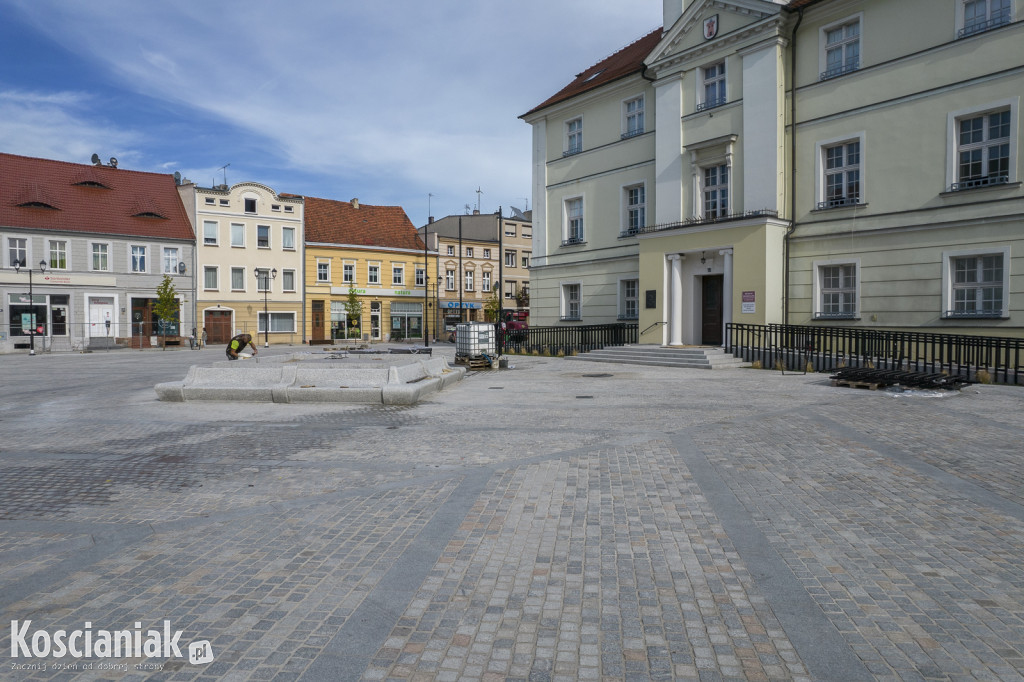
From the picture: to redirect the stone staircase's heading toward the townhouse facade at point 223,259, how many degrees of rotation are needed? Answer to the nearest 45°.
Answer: approximately 90° to its right

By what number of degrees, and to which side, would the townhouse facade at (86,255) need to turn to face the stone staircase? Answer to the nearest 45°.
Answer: approximately 45° to its left

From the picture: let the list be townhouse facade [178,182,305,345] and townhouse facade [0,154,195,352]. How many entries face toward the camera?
2

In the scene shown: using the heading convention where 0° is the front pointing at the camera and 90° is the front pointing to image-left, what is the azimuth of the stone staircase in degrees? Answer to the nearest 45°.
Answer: approximately 45°

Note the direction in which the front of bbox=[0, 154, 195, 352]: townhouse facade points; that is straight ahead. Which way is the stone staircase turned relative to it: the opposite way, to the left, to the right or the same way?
to the right

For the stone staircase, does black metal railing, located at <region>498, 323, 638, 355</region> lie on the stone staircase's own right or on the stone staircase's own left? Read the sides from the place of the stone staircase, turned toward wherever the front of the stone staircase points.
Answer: on the stone staircase's own right

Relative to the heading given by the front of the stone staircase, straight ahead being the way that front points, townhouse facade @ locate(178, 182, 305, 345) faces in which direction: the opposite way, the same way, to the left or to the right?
to the left

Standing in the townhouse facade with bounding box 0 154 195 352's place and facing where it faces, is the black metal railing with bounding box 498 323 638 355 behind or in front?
in front

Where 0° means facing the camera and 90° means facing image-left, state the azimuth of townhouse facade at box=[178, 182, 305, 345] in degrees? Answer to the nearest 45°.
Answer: approximately 0°
